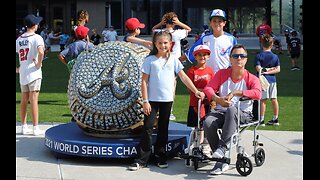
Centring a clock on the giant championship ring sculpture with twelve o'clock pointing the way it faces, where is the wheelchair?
The wheelchair is roughly at 10 o'clock from the giant championship ring sculpture.

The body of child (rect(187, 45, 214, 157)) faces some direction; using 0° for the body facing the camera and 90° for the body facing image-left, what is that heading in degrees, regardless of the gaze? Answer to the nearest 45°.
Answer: approximately 0°

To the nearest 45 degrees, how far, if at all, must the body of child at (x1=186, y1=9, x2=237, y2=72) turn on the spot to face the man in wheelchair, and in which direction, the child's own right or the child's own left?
0° — they already face them

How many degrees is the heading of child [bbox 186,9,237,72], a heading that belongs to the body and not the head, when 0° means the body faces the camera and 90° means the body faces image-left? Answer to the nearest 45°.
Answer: approximately 0°
